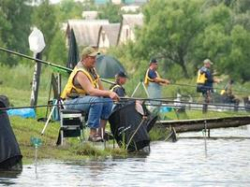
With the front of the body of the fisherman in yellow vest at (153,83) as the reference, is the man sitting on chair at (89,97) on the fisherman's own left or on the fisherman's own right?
on the fisherman's own right

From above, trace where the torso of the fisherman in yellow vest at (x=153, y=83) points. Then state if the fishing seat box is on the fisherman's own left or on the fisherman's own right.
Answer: on the fisherman's own right

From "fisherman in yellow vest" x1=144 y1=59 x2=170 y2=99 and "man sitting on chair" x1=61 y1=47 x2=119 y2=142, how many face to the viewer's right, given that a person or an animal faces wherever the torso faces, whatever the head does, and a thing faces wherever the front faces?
2

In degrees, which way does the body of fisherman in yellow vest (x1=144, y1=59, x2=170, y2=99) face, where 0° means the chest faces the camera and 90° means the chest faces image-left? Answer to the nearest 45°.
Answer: approximately 270°

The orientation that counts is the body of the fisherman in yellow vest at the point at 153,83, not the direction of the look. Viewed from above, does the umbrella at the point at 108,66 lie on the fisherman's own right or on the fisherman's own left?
on the fisherman's own left

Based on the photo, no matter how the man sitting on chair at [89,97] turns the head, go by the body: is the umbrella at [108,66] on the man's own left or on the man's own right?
on the man's own left

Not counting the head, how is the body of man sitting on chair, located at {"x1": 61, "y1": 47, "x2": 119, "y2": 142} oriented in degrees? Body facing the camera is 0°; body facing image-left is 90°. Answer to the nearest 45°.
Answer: approximately 270°
